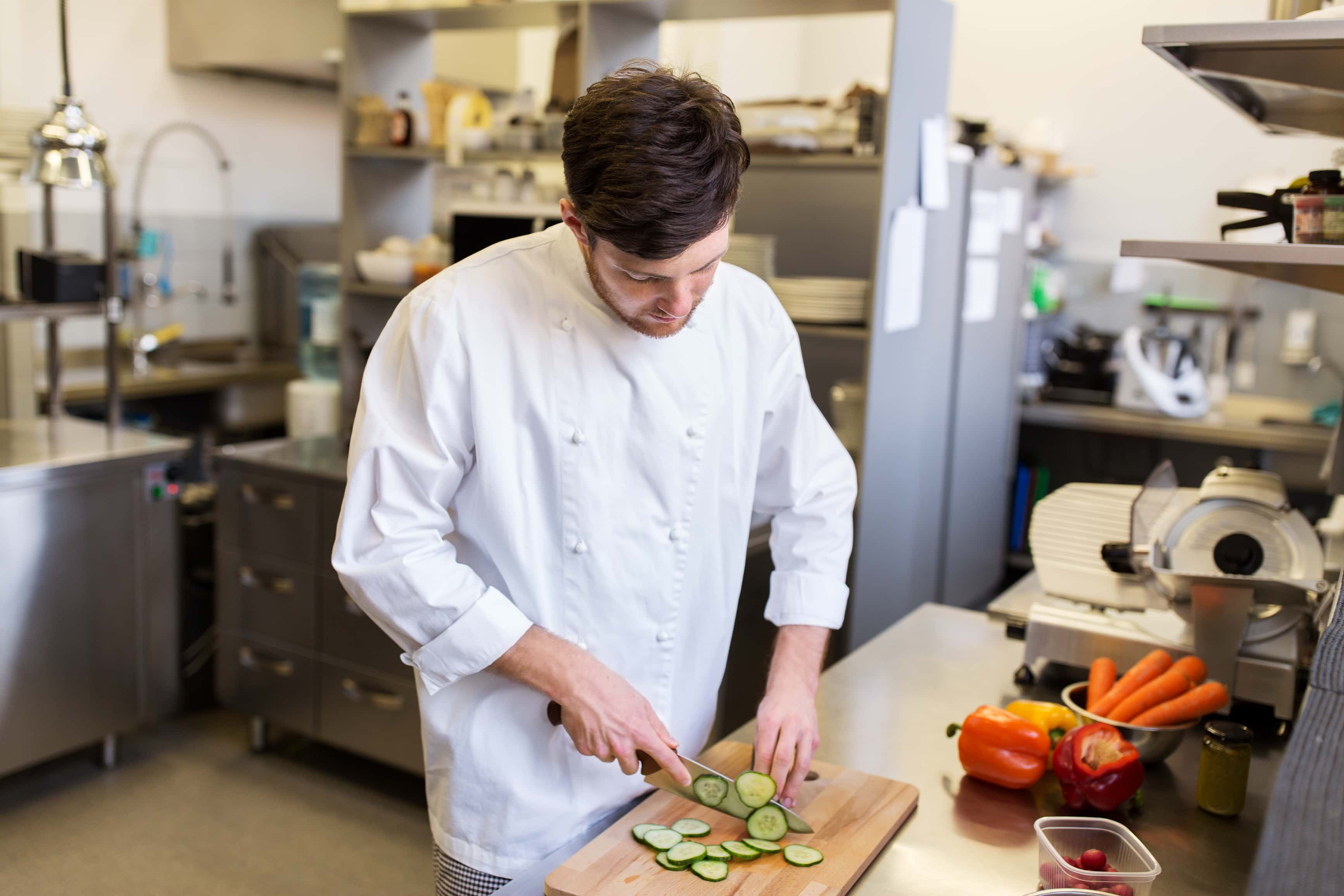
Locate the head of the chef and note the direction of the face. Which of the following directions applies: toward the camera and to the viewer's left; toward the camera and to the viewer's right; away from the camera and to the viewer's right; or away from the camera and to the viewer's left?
toward the camera and to the viewer's right

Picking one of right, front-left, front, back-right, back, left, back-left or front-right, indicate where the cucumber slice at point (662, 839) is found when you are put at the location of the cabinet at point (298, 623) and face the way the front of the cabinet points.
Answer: front-left

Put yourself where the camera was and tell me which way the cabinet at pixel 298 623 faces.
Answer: facing the viewer and to the left of the viewer

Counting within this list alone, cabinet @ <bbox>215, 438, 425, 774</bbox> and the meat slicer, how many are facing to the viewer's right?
0

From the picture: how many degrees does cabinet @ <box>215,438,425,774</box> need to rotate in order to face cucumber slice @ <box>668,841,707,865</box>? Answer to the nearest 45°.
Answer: approximately 45° to its left

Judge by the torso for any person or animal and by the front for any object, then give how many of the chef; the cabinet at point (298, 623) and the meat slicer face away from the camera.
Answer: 0

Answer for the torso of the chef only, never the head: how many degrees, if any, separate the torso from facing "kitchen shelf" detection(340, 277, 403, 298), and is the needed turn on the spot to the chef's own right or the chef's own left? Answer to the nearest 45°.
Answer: approximately 135° to the chef's own left

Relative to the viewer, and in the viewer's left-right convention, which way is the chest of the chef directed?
facing the viewer and to the right of the viewer

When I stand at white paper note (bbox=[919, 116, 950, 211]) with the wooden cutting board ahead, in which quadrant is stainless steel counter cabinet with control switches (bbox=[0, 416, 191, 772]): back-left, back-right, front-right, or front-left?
front-right

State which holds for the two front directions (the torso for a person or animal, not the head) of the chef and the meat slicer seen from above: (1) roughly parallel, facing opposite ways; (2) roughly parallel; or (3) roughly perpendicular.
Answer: roughly perpendicular

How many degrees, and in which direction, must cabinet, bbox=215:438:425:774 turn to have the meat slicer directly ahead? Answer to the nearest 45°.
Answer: approximately 90° to its left

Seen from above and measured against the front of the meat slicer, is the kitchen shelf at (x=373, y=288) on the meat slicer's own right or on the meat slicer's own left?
on the meat slicer's own right
